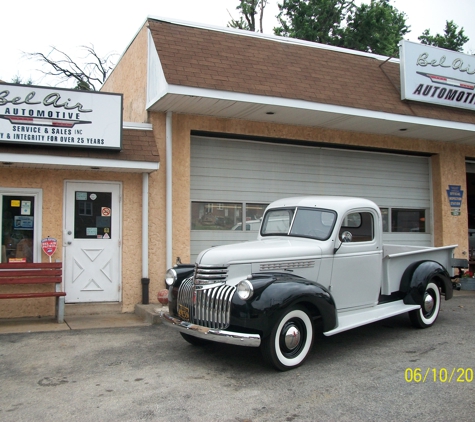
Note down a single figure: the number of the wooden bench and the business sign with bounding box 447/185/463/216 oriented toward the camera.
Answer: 2

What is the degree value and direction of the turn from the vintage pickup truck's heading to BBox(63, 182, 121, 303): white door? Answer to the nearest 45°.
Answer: approximately 90° to its right

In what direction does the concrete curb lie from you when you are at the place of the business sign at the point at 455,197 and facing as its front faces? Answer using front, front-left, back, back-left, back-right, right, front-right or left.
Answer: front-right

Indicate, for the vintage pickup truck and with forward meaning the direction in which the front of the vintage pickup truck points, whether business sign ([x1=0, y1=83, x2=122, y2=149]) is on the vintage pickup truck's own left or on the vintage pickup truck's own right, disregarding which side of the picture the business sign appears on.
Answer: on the vintage pickup truck's own right

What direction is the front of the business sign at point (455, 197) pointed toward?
toward the camera

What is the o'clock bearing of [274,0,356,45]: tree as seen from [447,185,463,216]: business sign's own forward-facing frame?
The tree is roughly at 5 o'clock from the business sign.

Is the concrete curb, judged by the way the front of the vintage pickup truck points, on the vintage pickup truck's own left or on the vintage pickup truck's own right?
on the vintage pickup truck's own right

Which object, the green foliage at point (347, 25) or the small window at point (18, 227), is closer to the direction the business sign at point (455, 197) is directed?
the small window

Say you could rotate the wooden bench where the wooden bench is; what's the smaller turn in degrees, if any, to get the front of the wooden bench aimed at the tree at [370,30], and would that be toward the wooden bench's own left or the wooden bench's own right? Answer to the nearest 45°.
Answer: approximately 135° to the wooden bench's own left

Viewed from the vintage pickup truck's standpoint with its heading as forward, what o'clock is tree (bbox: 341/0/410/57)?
The tree is roughly at 5 o'clock from the vintage pickup truck.

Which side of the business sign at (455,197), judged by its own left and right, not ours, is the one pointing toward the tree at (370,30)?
back

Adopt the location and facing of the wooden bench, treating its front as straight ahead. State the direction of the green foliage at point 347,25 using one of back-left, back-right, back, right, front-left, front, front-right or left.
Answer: back-left

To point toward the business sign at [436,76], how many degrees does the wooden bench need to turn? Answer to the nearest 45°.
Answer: approximately 90° to its left

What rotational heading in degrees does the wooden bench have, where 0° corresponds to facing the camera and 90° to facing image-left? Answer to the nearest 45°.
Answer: approximately 0°

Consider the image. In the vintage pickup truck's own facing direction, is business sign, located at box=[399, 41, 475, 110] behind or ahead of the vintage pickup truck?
behind

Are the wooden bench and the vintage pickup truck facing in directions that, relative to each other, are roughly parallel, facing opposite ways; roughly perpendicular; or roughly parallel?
roughly perpendicular
